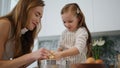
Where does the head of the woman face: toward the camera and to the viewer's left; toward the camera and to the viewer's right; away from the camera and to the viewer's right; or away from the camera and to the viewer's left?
toward the camera and to the viewer's right

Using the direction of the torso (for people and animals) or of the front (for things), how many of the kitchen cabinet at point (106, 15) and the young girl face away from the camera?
0

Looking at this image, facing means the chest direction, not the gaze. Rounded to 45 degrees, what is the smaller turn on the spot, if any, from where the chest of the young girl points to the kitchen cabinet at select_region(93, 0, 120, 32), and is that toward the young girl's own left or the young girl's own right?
approximately 180°

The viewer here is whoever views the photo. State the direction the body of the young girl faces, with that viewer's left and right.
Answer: facing the viewer and to the left of the viewer

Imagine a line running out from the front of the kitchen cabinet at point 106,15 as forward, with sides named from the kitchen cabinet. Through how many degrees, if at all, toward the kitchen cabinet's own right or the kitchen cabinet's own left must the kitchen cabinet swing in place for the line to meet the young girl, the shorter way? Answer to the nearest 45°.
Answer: approximately 45° to the kitchen cabinet's own right

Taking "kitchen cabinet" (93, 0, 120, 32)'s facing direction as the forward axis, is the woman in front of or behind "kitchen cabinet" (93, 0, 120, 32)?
in front

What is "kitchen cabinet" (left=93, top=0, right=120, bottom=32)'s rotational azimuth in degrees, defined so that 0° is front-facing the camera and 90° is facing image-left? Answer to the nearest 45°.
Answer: approximately 0°
